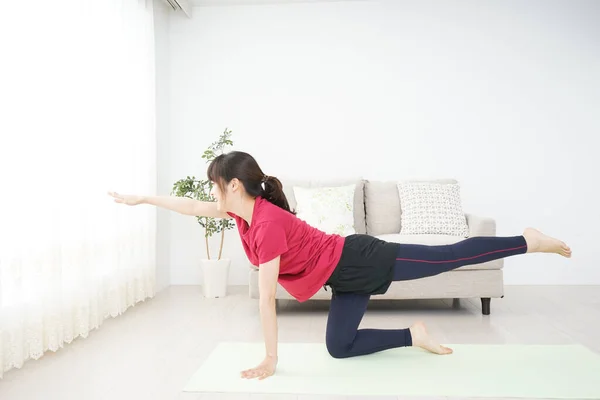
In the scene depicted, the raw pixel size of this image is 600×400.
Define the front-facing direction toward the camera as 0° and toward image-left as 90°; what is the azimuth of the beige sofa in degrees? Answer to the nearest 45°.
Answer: approximately 0°

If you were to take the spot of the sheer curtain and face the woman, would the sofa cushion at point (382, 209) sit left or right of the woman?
left

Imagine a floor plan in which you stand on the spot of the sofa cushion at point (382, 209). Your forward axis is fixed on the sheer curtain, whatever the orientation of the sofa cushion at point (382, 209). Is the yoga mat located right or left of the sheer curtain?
left

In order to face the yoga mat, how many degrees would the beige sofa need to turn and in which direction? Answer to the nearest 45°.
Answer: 0° — it already faces it

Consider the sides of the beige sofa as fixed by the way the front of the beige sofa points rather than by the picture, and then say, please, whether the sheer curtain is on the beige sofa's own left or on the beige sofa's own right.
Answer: on the beige sofa's own right
